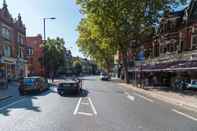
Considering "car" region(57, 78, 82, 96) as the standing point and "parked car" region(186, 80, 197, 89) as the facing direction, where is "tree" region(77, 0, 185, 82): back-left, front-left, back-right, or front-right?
front-left

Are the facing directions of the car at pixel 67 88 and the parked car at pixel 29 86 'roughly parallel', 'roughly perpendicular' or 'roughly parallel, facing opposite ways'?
roughly parallel

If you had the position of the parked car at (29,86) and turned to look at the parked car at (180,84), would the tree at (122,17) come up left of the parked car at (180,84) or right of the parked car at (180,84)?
left
